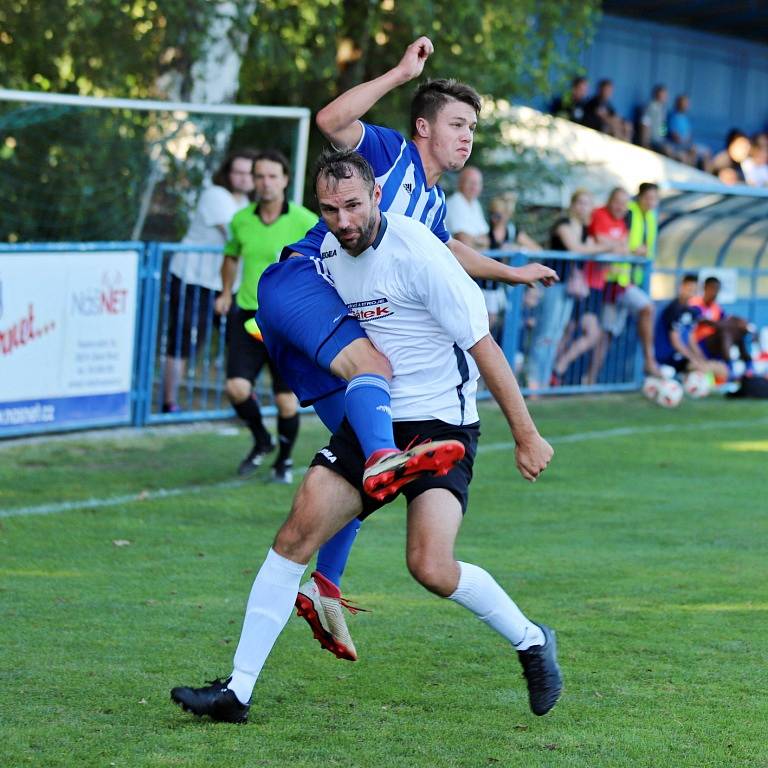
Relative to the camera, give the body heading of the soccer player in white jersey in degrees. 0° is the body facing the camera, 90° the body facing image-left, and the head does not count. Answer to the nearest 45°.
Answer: approximately 45°

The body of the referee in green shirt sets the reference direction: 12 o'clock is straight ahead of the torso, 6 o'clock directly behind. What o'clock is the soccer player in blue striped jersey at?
The soccer player in blue striped jersey is roughly at 12 o'clock from the referee in green shirt.

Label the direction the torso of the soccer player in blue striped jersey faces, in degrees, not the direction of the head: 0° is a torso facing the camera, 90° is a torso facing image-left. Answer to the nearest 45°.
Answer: approximately 315°

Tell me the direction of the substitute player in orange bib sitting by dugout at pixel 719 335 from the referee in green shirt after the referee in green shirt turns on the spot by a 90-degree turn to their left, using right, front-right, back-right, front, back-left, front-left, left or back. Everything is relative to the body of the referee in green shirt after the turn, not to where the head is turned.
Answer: front-left

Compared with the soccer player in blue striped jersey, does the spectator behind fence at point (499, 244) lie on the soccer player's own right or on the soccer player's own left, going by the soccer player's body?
on the soccer player's own left

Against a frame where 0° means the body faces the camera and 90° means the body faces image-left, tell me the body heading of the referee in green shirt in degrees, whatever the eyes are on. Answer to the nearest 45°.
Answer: approximately 0°

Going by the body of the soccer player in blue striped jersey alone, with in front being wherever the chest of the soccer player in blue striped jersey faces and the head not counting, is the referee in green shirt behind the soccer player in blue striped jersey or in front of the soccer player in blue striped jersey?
behind

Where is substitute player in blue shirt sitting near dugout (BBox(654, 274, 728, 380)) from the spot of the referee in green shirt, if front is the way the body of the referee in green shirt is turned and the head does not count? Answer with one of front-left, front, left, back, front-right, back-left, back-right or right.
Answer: back-left

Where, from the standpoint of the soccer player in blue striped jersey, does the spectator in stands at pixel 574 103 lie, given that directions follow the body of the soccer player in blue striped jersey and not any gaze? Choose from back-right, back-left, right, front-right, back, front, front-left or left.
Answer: back-left

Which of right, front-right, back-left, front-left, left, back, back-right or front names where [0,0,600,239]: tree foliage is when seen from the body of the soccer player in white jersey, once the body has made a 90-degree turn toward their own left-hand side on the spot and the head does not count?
back-left
